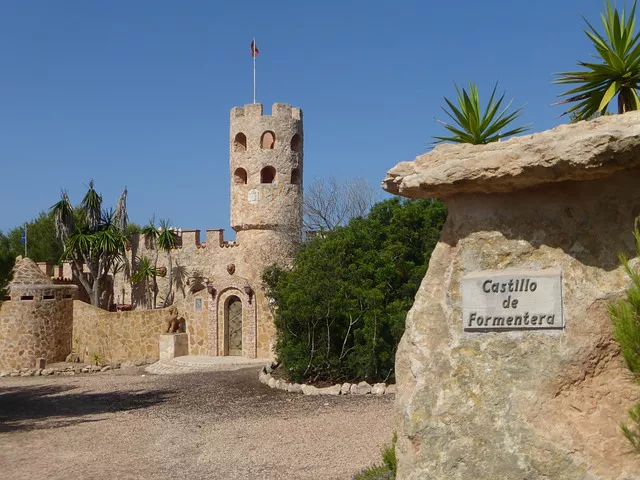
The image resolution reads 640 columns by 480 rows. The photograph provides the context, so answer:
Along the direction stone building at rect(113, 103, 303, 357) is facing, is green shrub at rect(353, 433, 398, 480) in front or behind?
in front

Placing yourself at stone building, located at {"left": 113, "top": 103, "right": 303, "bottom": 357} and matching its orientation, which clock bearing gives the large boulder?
The large boulder is roughly at 12 o'clock from the stone building.

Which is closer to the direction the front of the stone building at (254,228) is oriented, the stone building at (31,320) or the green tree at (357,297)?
the green tree

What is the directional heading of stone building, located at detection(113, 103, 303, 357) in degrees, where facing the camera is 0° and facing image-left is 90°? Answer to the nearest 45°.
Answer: approximately 0°

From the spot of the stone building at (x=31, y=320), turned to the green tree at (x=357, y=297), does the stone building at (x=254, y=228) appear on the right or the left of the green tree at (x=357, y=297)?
left

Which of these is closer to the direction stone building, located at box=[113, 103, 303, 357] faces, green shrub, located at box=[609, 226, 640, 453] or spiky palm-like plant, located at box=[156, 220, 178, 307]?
the green shrub

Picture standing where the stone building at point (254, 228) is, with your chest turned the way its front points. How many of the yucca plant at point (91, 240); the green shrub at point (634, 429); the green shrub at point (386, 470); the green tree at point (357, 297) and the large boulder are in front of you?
4

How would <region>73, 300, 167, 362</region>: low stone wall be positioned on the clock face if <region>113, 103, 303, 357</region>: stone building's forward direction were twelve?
The low stone wall is roughly at 3 o'clock from the stone building.

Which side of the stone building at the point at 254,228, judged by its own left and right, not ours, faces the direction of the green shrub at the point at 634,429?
front

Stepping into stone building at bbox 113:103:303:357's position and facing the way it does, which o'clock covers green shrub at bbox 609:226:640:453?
The green shrub is roughly at 12 o'clock from the stone building.

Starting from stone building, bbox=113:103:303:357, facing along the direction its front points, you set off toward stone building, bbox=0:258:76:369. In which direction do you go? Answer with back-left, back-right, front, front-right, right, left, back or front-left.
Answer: right

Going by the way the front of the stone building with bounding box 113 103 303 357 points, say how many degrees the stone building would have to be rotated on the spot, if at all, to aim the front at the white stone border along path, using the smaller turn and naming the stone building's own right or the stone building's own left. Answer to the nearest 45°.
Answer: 0° — it already faces it

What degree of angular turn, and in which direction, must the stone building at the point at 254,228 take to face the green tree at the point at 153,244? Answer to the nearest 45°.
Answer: approximately 135° to its right

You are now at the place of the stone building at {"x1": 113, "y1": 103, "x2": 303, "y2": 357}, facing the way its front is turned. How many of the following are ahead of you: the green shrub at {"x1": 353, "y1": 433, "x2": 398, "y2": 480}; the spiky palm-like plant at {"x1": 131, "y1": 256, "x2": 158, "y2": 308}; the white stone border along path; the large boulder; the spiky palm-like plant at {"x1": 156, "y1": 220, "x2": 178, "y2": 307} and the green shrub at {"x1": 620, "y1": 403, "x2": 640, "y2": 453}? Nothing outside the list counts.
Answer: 4
